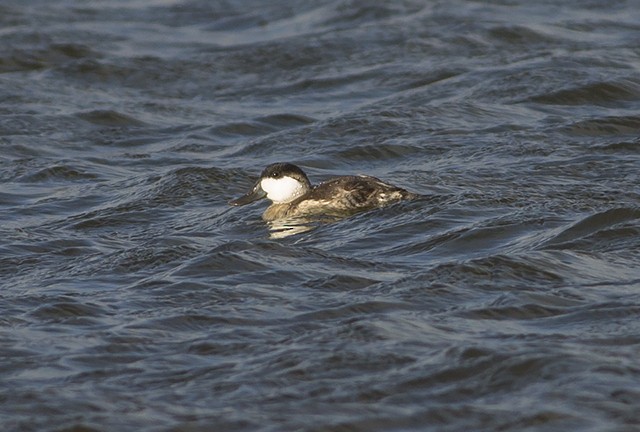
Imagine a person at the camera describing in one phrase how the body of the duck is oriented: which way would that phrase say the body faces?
to the viewer's left
